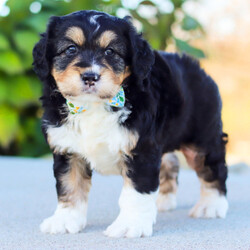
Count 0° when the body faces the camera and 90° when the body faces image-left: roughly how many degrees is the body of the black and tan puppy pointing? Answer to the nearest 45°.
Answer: approximately 45°
